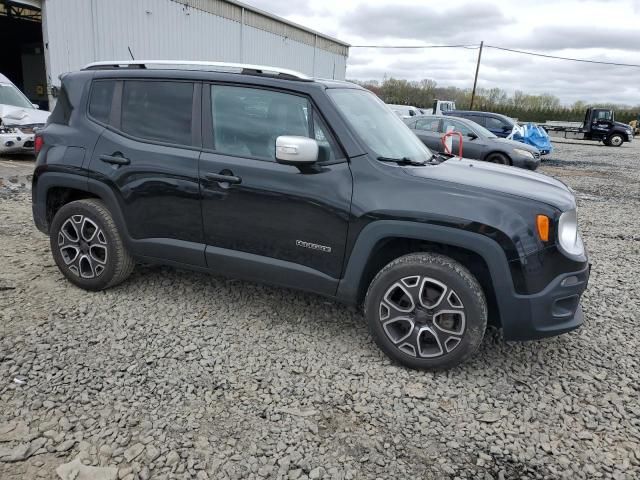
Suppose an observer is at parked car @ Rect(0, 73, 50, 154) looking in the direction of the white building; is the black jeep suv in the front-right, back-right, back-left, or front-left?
back-right

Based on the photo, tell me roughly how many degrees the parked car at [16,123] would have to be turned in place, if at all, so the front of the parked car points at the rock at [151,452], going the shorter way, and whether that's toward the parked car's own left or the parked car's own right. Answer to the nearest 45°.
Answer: approximately 45° to the parked car's own right

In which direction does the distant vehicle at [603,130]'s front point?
to the viewer's right

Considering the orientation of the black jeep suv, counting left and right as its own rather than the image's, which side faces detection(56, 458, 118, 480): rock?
right

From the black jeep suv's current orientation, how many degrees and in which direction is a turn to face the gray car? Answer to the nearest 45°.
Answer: approximately 90° to its left

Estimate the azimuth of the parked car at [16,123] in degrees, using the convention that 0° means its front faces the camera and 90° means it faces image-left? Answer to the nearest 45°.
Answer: approximately 315°

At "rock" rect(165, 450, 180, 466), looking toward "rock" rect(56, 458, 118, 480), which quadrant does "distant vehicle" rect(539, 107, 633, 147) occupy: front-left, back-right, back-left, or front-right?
back-right

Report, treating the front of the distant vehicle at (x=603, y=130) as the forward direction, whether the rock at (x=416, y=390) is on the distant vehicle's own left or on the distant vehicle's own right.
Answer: on the distant vehicle's own right

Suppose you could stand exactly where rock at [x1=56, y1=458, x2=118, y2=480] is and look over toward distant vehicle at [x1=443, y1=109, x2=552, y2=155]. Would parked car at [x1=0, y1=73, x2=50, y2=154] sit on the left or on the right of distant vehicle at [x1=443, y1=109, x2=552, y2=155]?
left

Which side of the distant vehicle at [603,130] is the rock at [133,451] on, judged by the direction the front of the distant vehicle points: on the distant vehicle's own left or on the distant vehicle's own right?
on the distant vehicle's own right
